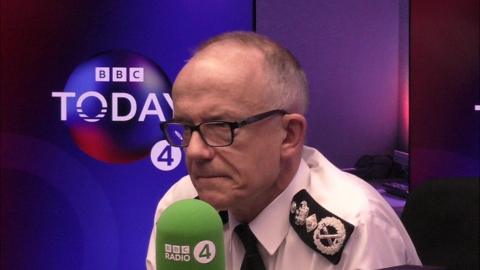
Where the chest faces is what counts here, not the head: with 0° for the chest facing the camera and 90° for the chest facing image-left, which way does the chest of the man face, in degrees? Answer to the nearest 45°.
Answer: approximately 45°
